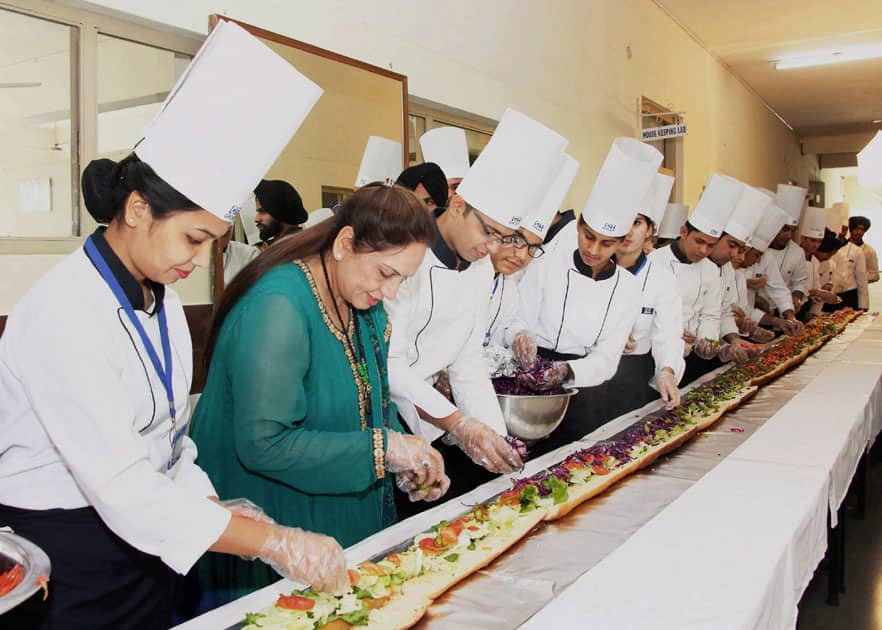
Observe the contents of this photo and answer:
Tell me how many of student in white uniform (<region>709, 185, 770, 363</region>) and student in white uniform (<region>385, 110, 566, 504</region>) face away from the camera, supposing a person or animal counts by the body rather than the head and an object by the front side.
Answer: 0

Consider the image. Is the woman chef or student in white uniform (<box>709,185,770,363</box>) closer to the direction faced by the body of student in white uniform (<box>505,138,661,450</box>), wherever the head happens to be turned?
the woman chef

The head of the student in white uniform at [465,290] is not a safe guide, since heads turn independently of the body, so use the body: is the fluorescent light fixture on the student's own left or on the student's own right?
on the student's own left

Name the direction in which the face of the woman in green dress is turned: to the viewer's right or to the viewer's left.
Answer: to the viewer's right

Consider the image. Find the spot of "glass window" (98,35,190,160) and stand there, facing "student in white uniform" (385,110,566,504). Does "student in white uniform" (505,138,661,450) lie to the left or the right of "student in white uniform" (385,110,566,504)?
left

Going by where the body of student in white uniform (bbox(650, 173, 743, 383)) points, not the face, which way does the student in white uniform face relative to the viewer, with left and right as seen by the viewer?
facing the viewer and to the right of the viewer

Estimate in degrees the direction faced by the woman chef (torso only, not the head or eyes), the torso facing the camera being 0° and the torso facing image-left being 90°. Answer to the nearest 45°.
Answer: approximately 315°

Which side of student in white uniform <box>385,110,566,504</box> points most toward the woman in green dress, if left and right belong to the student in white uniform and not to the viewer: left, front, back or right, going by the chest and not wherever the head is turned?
right

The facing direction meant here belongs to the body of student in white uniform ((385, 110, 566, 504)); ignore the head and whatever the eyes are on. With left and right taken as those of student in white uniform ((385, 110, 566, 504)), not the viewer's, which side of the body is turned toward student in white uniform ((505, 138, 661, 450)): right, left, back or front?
left

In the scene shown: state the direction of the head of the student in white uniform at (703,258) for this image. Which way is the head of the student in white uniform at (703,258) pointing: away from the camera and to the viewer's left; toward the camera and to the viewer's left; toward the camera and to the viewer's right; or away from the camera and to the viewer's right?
toward the camera and to the viewer's right

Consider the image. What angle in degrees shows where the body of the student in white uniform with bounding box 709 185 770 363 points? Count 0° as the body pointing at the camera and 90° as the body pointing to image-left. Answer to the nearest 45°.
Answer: approximately 315°

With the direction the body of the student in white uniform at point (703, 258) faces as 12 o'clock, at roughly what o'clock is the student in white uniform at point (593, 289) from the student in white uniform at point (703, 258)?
the student in white uniform at point (593, 289) is roughly at 2 o'clock from the student in white uniform at point (703, 258).

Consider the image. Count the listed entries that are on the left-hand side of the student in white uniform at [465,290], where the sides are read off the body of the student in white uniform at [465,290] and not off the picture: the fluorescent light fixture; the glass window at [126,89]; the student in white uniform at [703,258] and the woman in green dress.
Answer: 2
